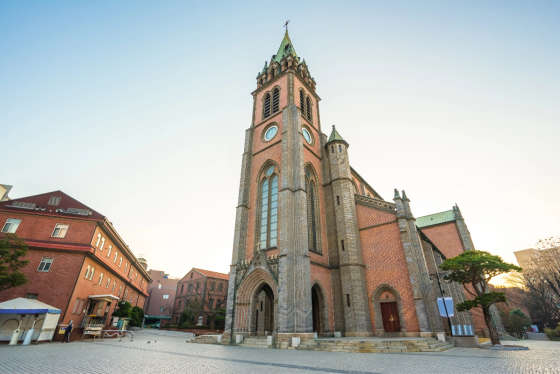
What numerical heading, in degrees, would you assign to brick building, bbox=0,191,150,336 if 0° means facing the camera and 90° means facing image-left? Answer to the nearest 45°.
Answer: approximately 315°

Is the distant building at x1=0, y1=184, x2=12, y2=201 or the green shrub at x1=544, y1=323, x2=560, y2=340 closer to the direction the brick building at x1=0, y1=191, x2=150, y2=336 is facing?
the green shrub

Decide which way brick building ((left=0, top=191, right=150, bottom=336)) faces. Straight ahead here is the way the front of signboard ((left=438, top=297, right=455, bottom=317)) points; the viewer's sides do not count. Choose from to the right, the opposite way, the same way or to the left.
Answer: to the left

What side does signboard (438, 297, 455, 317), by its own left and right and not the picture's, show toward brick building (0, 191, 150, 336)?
right

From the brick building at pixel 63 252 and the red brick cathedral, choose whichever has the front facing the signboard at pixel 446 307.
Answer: the brick building

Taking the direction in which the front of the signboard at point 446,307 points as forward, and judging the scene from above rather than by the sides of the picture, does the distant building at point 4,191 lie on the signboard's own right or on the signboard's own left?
on the signboard's own right

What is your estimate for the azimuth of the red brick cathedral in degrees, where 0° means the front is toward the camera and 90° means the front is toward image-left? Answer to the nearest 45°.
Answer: approximately 45°
